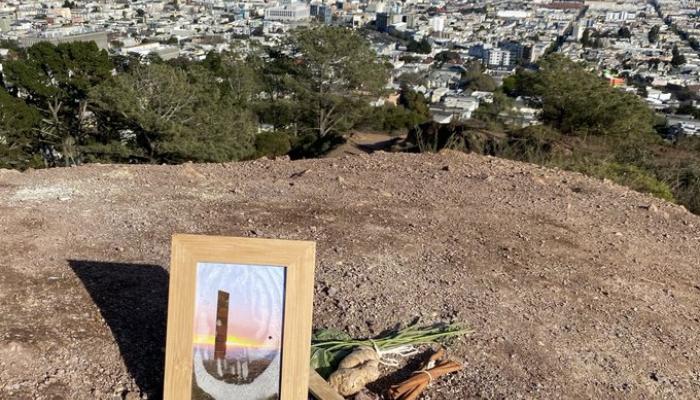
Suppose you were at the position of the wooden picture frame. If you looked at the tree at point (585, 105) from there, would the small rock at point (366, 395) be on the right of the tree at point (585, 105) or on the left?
right

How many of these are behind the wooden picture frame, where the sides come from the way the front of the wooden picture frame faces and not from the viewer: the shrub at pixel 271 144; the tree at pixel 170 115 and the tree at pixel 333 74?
3

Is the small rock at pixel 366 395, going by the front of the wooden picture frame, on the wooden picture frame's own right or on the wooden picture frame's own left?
on the wooden picture frame's own left

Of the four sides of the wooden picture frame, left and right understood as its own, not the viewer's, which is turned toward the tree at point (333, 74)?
back

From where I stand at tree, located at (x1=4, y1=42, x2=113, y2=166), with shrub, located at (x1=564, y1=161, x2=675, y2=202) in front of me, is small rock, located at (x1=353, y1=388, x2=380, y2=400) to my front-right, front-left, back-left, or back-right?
front-right

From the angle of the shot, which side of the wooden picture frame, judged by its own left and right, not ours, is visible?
front

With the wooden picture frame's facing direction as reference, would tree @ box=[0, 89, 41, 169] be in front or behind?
behind

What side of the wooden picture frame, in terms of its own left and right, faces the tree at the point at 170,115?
back

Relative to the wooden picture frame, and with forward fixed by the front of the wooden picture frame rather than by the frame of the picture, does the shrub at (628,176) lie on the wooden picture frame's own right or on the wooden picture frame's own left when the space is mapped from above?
on the wooden picture frame's own left

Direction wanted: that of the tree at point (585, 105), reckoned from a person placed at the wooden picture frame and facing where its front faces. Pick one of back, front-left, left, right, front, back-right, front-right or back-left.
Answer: back-left

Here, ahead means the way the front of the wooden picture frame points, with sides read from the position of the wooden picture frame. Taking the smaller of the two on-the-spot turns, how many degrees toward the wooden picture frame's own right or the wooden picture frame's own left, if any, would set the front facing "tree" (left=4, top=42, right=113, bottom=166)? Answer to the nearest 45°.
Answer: approximately 180°
